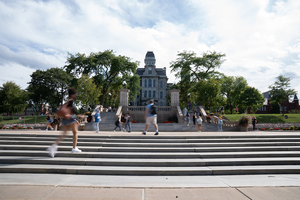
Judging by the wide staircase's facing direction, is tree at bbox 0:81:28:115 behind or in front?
behind

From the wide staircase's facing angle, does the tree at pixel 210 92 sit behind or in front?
behind
